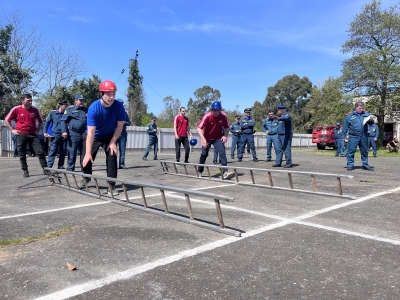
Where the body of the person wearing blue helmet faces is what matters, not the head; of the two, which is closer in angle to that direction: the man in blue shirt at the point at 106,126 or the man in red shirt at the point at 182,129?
the man in blue shirt

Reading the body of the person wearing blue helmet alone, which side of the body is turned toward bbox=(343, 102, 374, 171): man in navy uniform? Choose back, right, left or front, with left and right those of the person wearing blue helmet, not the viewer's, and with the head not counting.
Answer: left

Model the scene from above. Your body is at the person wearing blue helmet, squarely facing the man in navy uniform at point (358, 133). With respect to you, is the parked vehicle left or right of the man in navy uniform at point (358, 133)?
left

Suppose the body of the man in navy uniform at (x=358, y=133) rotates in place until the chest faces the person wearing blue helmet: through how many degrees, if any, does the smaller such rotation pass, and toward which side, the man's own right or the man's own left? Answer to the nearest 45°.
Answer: approximately 45° to the man's own right

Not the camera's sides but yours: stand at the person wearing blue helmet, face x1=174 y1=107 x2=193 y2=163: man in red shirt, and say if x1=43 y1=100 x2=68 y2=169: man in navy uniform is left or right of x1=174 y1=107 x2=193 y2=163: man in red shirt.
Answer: left

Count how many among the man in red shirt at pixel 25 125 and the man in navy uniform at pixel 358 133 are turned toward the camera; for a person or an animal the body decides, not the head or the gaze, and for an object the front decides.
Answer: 2

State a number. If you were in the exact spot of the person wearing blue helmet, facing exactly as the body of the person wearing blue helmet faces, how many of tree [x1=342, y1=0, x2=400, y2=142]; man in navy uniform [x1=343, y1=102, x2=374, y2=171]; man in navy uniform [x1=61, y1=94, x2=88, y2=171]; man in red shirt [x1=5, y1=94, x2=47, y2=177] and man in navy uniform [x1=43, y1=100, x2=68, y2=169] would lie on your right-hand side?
3

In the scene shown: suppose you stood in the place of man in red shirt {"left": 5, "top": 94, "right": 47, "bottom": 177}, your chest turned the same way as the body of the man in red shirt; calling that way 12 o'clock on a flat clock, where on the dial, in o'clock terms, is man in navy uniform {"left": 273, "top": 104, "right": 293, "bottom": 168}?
The man in navy uniform is roughly at 9 o'clock from the man in red shirt.

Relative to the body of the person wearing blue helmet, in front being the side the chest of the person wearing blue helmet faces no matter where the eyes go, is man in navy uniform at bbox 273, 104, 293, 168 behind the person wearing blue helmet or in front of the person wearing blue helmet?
behind

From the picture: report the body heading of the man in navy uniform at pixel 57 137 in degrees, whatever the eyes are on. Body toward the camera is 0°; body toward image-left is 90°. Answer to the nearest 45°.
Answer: approximately 315°
